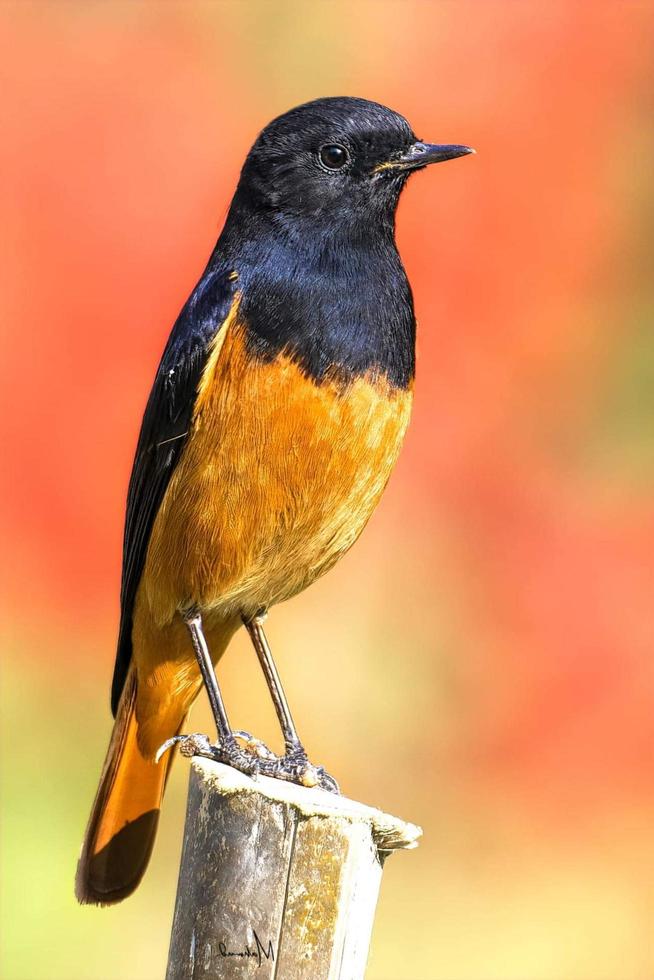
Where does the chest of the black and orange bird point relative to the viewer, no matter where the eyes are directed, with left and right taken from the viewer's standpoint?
facing the viewer and to the right of the viewer
